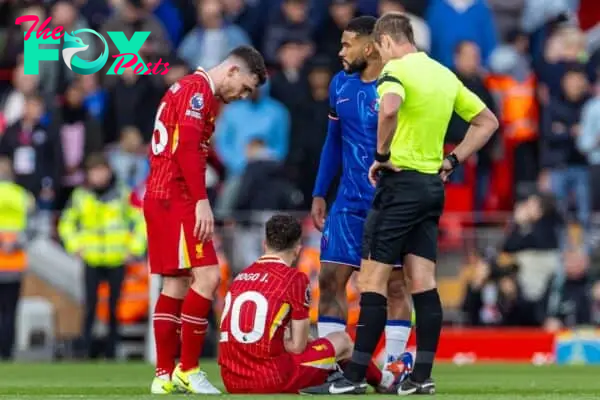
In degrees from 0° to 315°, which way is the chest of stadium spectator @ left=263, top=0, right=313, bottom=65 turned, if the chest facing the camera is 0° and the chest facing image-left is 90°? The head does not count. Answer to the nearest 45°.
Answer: approximately 0°

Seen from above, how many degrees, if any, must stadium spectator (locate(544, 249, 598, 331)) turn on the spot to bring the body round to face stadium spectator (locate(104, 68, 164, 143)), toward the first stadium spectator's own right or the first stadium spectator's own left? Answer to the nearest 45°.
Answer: approximately 90° to the first stadium spectator's own right

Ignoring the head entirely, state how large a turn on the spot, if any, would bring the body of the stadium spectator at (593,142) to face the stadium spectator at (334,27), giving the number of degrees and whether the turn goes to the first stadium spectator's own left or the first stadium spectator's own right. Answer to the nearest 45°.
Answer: approximately 90° to the first stadium spectator's own right

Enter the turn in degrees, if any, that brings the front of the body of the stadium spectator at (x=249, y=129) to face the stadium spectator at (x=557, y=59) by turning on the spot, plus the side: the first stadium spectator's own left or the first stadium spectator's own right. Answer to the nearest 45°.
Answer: approximately 90° to the first stadium spectator's own left
